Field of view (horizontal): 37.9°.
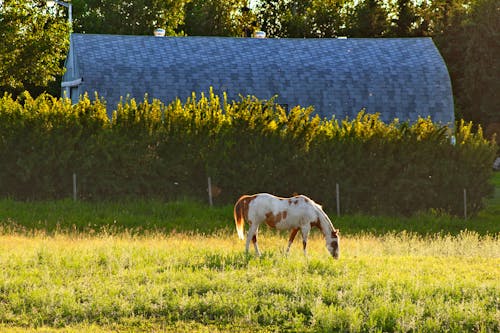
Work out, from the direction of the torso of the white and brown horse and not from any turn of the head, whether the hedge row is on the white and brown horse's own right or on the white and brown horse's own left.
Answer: on the white and brown horse's own left

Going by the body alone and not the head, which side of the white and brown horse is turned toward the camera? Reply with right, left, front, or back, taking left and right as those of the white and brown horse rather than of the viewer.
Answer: right

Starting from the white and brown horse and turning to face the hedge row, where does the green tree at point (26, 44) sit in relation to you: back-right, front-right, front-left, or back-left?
front-left

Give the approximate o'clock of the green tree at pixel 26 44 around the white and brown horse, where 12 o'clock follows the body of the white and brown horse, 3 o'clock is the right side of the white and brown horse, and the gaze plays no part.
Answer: The green tree is roughly at 8 o'clock from the white and brown horse.
